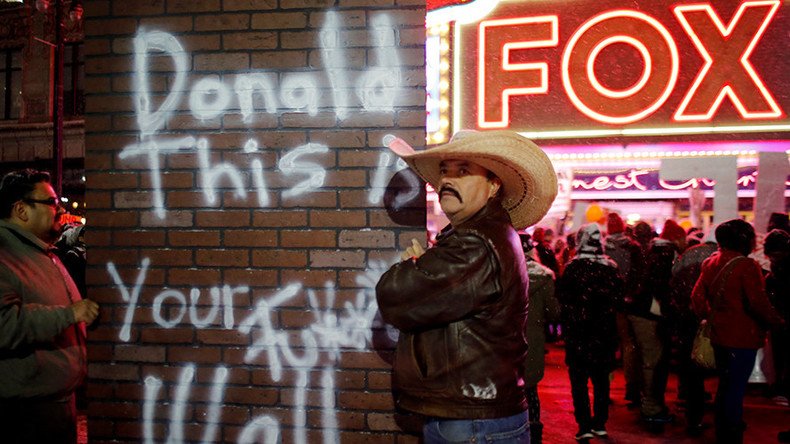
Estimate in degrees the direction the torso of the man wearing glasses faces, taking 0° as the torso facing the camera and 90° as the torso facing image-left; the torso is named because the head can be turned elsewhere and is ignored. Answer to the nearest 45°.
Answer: approximately 270°

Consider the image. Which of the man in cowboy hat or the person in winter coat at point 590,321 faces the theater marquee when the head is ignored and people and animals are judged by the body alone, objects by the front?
the person in winter coat

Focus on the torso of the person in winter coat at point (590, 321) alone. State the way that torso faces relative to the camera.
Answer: away from the camera

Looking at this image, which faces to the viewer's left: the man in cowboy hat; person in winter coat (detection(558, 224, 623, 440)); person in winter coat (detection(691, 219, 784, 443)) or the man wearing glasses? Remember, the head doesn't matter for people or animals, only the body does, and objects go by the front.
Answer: the man in cowboy hat

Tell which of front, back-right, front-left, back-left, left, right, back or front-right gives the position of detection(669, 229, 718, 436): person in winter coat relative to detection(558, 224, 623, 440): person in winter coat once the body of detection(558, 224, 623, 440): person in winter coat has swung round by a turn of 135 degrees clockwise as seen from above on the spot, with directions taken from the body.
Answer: left

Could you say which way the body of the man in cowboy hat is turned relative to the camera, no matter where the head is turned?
to the viewer's left

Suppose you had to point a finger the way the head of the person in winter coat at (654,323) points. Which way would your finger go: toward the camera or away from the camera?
away from the camera

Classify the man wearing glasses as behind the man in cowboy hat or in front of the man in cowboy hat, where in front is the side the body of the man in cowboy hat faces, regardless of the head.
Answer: in front

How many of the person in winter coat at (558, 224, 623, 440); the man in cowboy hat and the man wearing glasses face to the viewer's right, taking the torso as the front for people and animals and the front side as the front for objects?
1

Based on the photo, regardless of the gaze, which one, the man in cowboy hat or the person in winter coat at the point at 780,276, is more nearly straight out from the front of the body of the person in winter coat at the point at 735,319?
the person in winter coat

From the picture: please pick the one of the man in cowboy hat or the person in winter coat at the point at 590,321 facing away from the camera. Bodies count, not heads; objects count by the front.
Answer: the person in winter coat

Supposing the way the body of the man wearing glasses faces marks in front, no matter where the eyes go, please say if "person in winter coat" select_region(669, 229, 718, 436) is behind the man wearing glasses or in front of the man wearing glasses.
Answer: in front

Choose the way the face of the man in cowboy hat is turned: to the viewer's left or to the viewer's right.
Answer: to the viewer's left

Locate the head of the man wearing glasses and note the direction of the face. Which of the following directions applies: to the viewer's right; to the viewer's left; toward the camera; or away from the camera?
to the viewer's right

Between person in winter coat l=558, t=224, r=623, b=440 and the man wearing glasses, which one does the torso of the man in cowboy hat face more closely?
the man wearing glasses

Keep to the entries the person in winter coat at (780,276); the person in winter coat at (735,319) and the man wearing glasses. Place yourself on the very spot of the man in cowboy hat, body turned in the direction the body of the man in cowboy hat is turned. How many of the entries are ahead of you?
1
